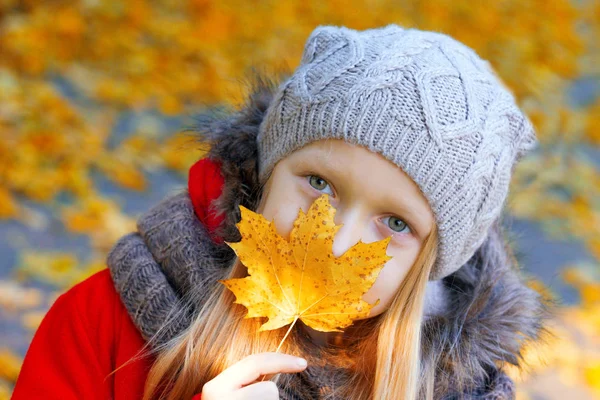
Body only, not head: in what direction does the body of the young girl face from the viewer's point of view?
toward the camera
